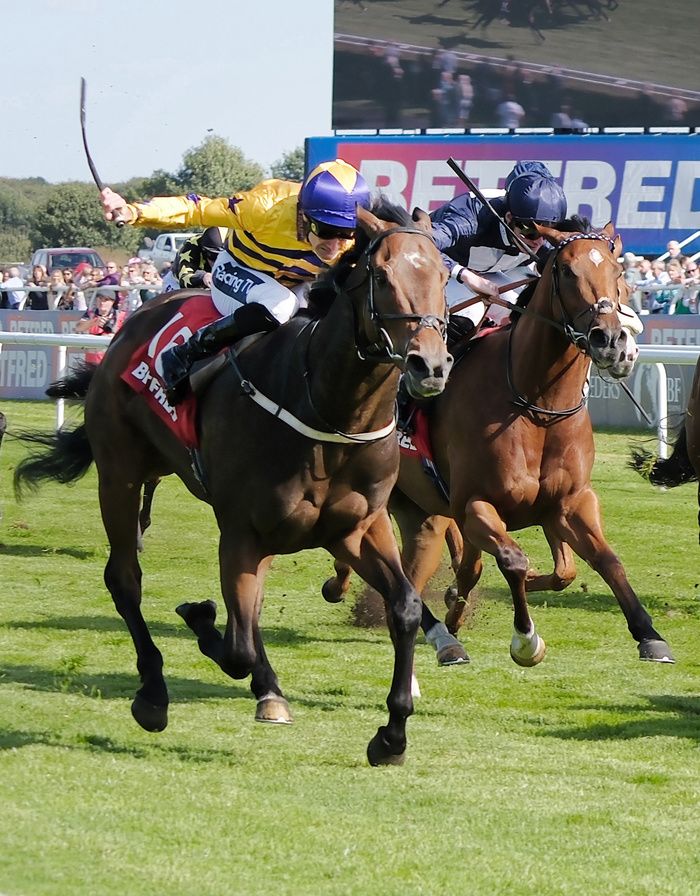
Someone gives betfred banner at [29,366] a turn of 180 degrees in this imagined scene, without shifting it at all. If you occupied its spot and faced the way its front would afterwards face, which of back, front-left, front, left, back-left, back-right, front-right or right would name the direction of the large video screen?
front-right

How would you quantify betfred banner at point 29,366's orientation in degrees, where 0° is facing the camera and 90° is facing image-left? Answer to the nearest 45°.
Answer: approximately 0°

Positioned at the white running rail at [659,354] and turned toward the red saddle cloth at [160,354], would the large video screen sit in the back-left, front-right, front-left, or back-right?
back-right

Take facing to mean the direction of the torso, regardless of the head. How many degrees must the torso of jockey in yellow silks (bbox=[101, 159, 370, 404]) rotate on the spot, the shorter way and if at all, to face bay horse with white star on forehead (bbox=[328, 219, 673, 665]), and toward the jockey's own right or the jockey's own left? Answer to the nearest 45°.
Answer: approximately 45° to the jockey's own left

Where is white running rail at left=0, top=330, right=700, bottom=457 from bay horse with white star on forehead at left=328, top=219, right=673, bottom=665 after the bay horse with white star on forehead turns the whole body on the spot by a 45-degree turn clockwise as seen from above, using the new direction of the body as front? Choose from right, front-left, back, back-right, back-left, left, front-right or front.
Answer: back

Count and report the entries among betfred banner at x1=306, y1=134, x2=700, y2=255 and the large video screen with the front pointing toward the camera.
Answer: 2

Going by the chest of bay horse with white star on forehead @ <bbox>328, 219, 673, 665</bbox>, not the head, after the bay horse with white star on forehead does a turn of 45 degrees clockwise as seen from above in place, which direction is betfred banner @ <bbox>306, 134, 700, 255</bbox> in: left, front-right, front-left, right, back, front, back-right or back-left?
back

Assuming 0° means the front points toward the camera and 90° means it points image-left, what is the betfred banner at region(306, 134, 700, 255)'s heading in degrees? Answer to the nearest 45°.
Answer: approximately 0°

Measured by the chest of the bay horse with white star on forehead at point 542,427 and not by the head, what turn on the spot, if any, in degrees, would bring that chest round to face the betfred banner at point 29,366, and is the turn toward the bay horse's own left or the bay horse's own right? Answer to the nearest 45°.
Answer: approximately 180°
